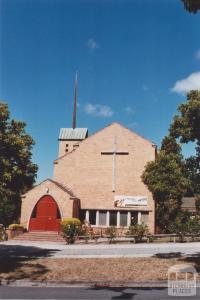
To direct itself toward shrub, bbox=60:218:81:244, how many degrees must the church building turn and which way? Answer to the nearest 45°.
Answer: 0° — it already faces it

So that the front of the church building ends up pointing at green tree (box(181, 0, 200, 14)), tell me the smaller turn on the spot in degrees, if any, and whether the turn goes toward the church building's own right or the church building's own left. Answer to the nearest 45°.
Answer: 0° — it already faces it

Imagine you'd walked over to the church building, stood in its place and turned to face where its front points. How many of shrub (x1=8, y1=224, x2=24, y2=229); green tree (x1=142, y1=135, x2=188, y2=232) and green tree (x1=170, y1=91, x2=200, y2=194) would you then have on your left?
2

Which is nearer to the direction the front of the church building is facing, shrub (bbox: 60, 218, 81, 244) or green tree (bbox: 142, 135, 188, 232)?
the shrub

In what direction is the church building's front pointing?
toward the camera

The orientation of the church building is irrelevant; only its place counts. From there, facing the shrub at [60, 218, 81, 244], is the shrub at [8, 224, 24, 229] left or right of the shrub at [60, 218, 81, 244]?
right

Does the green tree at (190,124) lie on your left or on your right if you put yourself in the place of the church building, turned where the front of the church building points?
on your left

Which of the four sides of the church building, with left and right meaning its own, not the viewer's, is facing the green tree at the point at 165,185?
left

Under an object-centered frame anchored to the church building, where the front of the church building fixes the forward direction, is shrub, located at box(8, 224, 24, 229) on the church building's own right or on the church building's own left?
on the church building's own right
